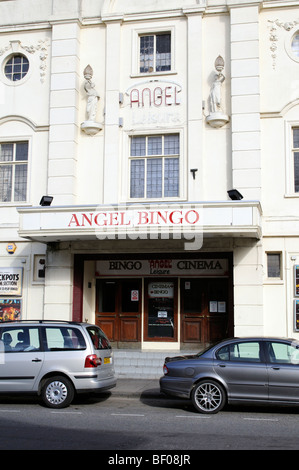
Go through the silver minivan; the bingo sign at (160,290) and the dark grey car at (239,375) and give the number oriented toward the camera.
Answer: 1

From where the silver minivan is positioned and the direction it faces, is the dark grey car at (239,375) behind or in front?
behind

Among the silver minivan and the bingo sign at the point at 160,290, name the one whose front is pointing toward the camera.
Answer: the bingo sign

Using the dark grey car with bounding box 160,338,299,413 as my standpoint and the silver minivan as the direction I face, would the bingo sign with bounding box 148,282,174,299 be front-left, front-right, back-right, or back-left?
front-right

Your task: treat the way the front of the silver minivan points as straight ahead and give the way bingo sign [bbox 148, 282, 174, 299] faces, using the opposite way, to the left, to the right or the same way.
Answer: to the left

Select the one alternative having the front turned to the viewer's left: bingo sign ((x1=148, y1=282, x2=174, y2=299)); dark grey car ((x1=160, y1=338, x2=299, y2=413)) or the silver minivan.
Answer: the silver minivan

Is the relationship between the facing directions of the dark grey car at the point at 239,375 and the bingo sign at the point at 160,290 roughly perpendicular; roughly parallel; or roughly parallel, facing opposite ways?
roughly perpendicular

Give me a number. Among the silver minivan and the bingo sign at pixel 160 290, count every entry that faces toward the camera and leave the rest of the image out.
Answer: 1

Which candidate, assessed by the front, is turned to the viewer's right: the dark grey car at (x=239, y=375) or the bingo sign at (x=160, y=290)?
the dark grey car

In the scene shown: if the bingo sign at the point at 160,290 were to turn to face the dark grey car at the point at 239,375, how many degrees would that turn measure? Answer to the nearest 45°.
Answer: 0° — it already faces it

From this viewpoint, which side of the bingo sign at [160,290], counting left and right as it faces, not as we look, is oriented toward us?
front

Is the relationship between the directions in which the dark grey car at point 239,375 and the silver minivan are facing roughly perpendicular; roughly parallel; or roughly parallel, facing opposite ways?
roughly parallel, facing opposite ways

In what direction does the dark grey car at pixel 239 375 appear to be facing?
to the viewer's right

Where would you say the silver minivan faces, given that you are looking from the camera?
facing to the left of the viewer

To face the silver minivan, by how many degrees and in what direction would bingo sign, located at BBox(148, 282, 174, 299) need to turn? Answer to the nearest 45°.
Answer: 0° — it already faces it
